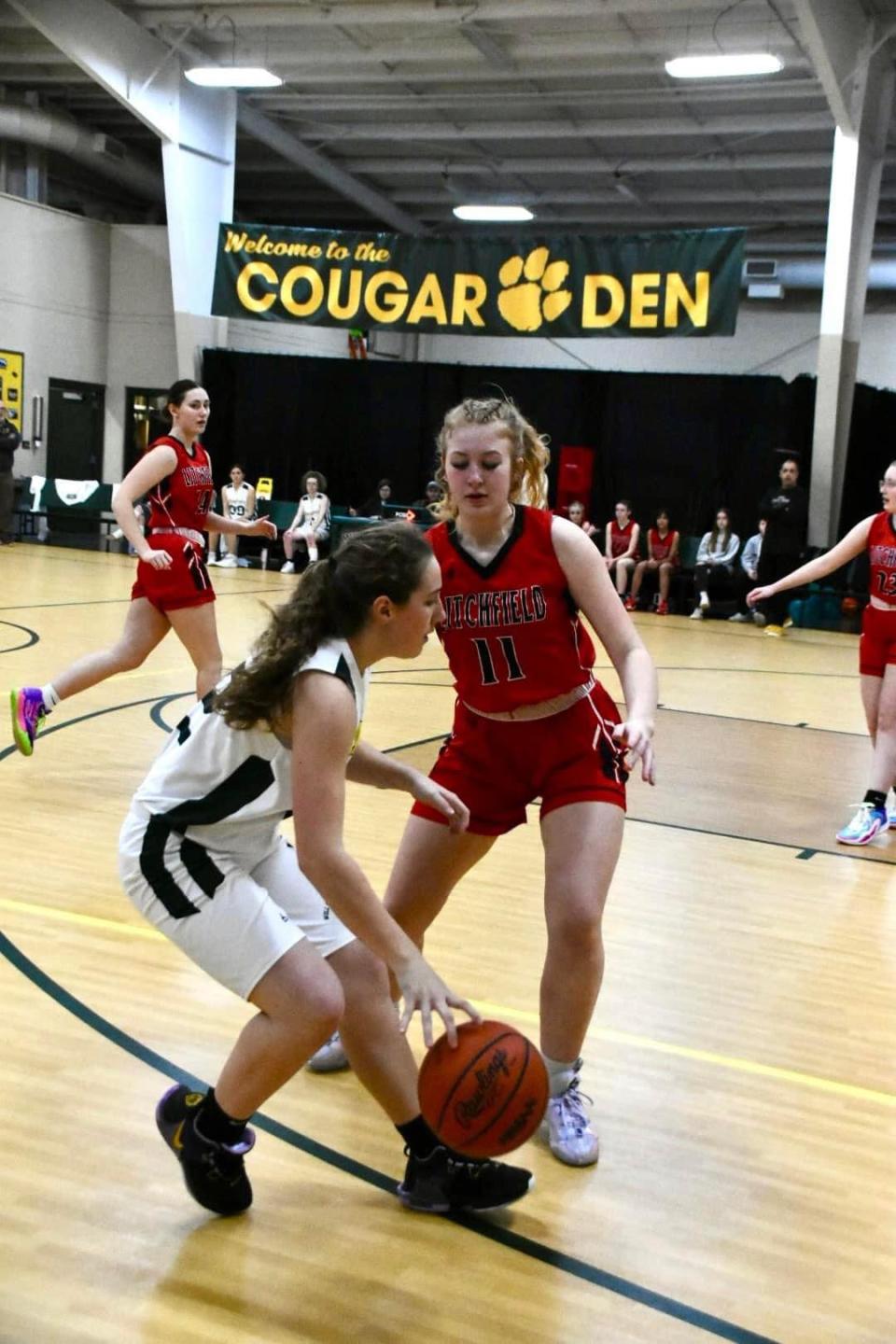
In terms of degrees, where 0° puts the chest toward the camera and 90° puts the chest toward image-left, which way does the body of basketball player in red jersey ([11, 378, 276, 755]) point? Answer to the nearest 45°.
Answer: approximately 315°

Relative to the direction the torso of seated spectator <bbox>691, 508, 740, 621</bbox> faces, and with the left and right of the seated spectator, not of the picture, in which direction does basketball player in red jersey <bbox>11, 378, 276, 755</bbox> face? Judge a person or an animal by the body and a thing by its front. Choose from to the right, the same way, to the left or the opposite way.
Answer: to the left

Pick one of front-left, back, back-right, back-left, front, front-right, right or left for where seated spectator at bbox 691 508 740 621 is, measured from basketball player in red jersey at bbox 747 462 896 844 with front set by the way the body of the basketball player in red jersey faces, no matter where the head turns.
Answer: back-right

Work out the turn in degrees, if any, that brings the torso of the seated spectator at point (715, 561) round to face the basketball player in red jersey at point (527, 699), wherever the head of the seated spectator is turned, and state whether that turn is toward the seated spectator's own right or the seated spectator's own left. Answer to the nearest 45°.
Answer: approximately 45° to the seated spectator's own left

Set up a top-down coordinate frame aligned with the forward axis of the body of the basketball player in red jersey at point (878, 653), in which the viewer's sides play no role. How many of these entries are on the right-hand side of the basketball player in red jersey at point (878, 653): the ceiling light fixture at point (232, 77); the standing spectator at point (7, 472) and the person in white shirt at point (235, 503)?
3

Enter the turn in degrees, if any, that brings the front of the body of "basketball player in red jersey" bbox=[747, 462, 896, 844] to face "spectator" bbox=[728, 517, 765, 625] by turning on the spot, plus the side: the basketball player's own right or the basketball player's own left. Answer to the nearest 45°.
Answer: approximately 135° to the basketball player's own right

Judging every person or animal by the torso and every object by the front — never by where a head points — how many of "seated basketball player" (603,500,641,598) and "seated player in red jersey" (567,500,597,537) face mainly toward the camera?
2

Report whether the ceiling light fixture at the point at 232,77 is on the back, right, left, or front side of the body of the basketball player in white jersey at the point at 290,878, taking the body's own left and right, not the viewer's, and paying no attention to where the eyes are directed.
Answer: left

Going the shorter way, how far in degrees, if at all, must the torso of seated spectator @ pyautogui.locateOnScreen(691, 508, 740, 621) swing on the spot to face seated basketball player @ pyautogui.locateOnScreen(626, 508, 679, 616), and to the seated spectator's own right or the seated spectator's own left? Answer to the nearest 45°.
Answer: approximately 45° to the seated spectator's own right

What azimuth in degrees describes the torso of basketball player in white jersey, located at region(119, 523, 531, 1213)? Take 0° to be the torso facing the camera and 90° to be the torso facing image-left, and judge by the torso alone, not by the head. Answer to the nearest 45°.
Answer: approximately 270°

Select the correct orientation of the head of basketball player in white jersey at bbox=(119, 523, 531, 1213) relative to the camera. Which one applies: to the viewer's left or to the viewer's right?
to the viewer's right

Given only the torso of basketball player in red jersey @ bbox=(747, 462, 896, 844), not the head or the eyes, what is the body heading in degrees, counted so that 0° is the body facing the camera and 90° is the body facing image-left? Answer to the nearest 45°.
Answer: approximately 45°
